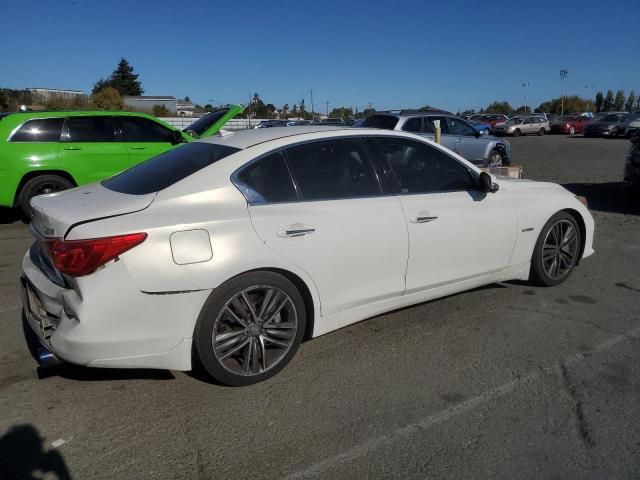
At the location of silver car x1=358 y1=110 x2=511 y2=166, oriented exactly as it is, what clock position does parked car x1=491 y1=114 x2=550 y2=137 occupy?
The parked car is roughly at 11 o'clock from the silver car.

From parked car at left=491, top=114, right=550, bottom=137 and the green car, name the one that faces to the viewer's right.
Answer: the green car

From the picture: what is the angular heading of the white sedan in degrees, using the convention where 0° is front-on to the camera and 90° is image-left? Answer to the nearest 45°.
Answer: approximately 225°

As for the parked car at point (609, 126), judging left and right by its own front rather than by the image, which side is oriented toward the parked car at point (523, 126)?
right

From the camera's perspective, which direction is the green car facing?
to the viewer's right

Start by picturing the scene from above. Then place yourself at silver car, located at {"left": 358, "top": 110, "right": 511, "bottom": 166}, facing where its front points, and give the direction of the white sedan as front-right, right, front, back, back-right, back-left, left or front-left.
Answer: back-right

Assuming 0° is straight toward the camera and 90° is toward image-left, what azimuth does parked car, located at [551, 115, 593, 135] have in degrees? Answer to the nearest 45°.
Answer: approximately 45°

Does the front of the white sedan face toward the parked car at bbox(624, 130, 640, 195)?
yes
